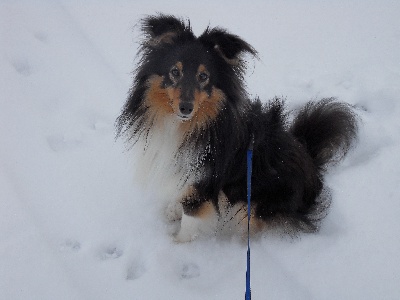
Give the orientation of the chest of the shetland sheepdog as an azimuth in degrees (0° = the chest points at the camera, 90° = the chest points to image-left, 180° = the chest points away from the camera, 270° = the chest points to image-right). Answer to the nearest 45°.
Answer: approximately 45°
